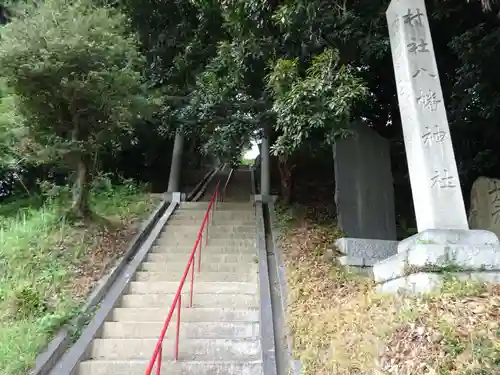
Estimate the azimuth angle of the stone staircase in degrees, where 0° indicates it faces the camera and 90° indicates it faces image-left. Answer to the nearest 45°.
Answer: approximately 0°

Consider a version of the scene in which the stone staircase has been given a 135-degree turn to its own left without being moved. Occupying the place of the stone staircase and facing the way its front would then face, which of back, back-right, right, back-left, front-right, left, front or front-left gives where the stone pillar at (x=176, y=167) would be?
front-left

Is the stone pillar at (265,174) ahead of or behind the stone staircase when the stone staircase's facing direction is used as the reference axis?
behind

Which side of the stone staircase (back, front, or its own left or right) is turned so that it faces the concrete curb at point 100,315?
right

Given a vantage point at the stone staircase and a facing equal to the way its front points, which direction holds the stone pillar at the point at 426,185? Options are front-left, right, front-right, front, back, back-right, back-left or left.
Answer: front-left

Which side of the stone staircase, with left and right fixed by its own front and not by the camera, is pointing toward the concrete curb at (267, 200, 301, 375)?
left
